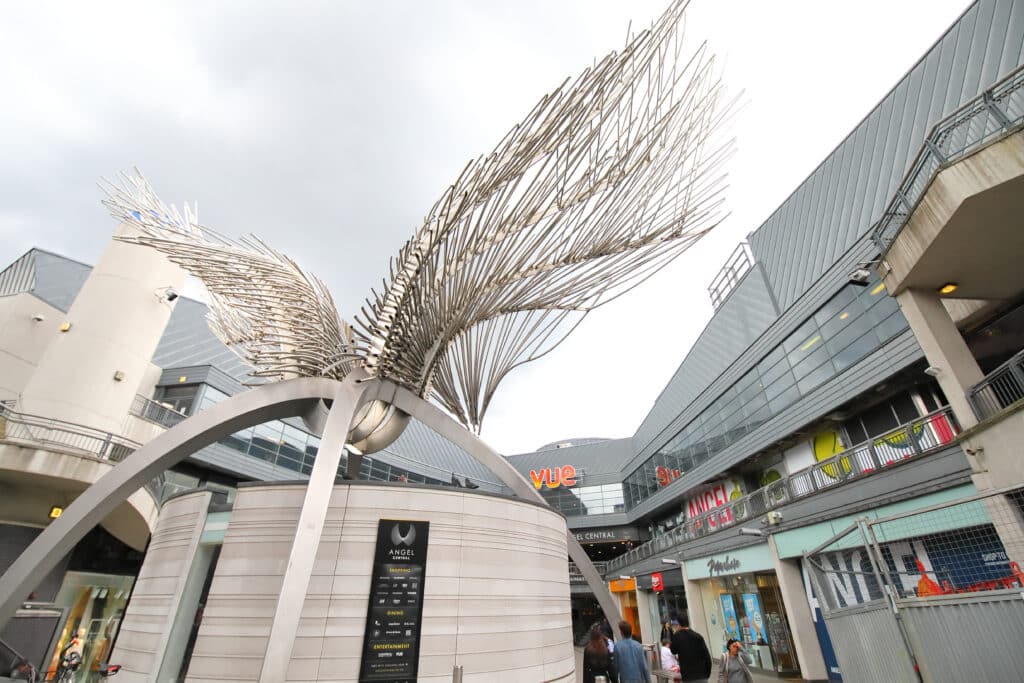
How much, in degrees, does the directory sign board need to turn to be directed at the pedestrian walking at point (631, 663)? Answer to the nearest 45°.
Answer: approximately 90° to its left

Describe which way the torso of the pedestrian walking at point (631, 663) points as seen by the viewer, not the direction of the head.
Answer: away from the camera

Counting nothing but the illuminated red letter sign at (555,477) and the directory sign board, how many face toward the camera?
2

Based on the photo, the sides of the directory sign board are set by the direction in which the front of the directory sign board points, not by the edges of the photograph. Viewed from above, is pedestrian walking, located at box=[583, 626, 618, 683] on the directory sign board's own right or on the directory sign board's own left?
on the directory sign board's own left

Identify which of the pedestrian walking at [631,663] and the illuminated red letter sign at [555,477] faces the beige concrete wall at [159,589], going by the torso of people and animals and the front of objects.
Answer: the illuminated red letter sign

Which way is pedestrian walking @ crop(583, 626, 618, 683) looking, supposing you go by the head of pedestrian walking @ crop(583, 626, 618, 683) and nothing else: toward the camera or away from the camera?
away from the camera

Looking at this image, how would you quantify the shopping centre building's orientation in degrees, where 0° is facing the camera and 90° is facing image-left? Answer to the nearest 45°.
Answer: approximately 45°

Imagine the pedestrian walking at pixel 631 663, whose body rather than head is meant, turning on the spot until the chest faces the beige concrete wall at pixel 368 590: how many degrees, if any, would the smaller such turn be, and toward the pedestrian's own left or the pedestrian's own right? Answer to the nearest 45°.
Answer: approximately 90° to the pedestrian's own left

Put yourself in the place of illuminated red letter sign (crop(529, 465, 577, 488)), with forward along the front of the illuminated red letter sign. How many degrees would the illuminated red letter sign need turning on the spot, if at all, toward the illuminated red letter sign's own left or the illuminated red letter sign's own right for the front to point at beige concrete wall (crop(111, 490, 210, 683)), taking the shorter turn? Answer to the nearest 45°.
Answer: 0° — it already faces it
